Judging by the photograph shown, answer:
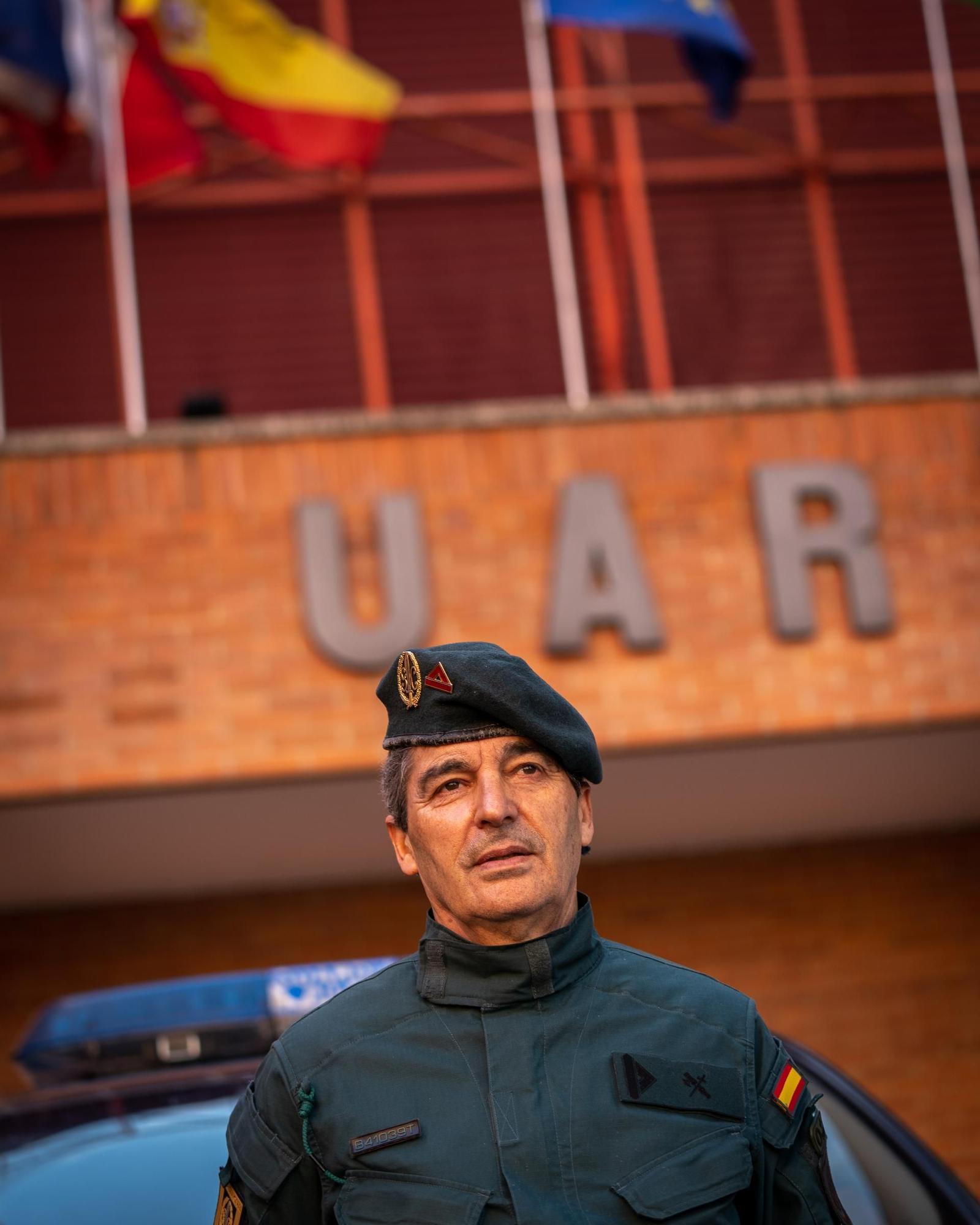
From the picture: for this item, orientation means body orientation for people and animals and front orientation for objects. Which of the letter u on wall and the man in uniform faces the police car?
the letter u on wall

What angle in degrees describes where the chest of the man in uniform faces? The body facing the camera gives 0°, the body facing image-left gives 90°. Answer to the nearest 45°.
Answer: approximately 0°

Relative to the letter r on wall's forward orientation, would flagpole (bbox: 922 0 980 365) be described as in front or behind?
behind

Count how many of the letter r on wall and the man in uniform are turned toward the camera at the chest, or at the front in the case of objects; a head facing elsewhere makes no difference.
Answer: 2

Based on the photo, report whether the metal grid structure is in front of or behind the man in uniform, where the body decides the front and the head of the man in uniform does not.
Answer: behind
